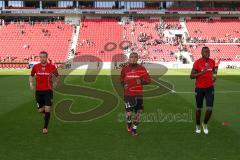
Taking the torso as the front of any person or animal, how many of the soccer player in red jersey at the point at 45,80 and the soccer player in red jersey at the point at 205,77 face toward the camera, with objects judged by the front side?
2

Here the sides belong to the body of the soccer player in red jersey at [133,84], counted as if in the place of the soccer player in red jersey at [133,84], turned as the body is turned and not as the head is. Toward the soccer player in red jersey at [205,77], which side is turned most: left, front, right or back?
left

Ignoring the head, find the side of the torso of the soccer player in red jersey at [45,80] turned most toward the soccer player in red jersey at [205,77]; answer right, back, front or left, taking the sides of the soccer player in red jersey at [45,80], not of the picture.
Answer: left

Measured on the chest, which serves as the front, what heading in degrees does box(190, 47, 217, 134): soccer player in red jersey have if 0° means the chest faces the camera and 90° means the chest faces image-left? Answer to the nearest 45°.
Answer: approximately 0°

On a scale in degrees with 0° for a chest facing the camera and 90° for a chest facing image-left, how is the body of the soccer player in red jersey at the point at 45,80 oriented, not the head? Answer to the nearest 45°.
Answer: approximately 0°

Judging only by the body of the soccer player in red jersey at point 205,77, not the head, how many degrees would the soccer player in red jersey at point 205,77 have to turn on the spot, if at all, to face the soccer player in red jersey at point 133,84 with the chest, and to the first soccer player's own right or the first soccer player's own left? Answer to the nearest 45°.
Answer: approximately 90° to the first soccer player's own right

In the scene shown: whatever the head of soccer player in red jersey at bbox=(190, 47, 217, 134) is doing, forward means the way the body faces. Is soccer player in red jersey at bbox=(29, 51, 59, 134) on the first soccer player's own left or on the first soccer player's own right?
on the first soccer player's own right
